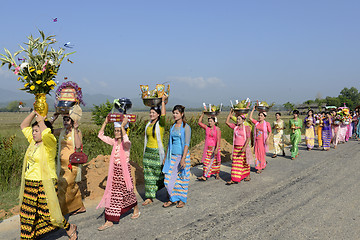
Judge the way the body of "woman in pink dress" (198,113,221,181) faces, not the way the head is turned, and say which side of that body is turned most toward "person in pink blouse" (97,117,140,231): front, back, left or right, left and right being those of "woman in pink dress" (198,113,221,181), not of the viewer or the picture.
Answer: front

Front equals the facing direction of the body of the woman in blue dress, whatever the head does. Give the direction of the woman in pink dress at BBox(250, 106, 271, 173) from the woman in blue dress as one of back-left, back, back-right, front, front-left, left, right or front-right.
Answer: back

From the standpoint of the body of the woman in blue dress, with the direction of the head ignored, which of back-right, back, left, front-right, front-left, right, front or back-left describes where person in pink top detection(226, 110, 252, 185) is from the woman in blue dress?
back

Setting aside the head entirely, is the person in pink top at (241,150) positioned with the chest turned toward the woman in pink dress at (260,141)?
no

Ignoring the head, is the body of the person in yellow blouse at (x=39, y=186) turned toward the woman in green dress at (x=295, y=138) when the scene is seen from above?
no

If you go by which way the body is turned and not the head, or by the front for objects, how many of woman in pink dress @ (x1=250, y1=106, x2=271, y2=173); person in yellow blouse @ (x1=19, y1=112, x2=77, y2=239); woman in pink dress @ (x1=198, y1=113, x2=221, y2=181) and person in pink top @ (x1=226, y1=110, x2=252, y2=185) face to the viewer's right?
0

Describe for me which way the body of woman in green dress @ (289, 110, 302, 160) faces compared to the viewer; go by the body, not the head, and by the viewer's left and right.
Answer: facing the viewer and to the left of the viewer

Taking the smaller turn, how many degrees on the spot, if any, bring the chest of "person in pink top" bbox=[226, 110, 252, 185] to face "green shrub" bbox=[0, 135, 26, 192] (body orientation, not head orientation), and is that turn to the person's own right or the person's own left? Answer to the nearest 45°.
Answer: approximately 45° to the person's own right

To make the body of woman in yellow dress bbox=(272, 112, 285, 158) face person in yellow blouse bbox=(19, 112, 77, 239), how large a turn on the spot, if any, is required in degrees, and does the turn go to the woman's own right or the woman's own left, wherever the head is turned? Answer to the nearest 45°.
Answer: approximately 45° to the woman's own left

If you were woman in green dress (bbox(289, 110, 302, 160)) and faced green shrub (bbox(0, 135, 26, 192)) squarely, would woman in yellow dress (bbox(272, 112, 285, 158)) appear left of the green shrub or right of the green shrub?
right

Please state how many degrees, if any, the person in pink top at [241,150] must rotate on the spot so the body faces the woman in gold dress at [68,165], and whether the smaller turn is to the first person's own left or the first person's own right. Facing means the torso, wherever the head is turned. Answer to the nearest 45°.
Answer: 0° — they already face them

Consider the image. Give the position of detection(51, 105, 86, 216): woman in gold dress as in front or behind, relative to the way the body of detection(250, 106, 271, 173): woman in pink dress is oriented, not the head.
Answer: in front

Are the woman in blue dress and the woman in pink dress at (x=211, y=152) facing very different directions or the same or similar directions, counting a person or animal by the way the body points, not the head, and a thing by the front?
same or similar directions

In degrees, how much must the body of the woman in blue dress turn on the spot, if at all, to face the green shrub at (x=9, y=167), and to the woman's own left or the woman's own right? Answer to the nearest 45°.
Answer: approximately 45° to the woman's own right

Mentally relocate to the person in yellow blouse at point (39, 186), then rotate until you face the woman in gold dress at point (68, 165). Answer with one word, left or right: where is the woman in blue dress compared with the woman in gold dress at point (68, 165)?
right

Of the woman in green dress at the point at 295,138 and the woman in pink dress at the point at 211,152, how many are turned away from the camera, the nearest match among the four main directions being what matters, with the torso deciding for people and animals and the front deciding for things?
0

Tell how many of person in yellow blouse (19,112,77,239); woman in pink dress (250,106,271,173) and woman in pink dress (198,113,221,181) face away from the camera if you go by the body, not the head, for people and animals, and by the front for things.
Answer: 0

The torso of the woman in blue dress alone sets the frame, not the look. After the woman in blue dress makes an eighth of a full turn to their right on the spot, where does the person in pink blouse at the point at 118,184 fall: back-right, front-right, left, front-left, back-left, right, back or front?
front-left

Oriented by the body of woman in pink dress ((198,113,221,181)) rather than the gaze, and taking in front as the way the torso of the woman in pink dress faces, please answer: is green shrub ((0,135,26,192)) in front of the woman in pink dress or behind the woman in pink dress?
in front

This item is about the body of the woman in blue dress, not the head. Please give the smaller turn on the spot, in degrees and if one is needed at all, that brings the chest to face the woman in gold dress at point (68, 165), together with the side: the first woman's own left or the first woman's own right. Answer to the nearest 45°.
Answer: approximately 45° to the first woman's own right
